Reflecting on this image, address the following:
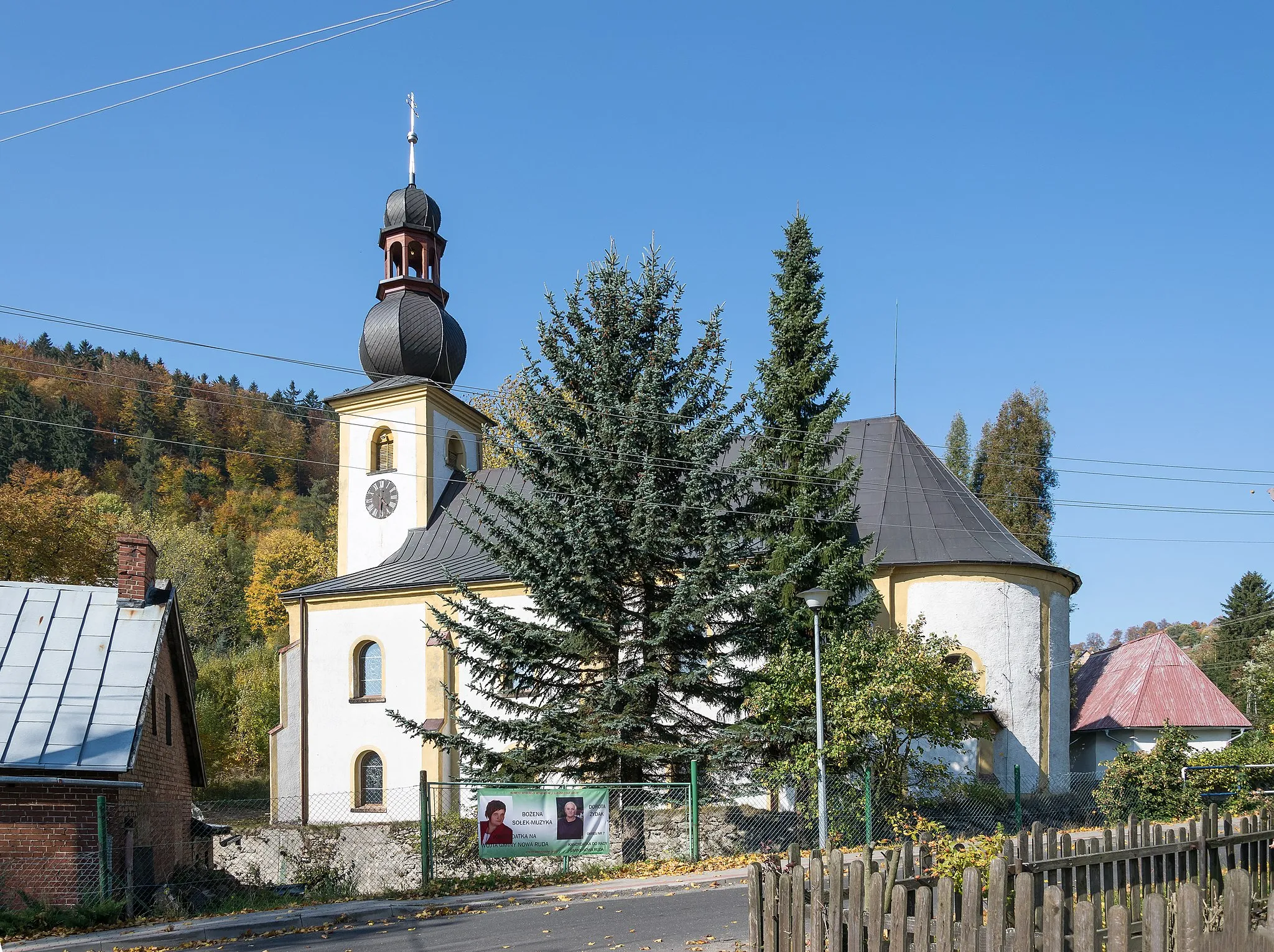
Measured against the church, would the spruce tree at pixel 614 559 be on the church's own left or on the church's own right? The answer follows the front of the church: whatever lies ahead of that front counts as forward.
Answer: on the church's own left

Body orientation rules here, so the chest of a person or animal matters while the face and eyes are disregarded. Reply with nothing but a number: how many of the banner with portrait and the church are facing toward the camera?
1

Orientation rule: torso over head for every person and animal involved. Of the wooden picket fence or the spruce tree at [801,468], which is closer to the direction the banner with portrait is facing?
the wooden picket fence

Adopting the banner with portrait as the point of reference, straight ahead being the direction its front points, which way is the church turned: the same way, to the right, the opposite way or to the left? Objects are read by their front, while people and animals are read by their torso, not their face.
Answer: to the right

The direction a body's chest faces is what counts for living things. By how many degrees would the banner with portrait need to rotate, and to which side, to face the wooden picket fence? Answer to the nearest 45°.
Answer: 0° — it already faces it

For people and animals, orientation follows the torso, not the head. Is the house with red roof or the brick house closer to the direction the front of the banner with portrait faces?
the brick house

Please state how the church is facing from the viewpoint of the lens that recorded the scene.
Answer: facing to the left of the viewer

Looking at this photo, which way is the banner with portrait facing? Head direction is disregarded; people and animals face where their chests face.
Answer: toward the camera
